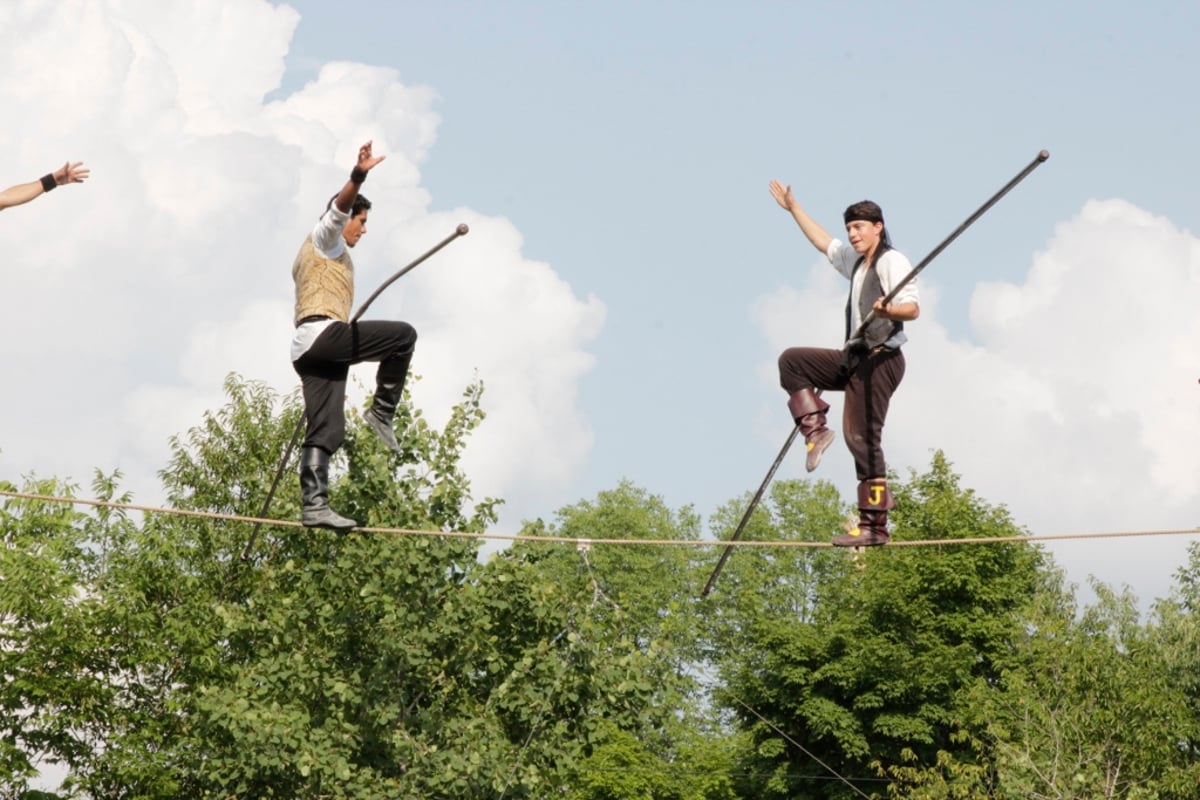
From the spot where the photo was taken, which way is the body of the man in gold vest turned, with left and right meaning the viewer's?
facing to the right of the viewer

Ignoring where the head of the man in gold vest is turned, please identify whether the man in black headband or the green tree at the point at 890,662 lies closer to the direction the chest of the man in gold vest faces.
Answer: the man in black headband

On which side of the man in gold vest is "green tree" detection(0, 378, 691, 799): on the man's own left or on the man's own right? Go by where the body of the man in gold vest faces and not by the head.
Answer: on the man's own left

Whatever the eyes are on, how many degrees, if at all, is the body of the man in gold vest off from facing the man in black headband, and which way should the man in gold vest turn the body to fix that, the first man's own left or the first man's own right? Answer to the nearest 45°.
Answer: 0° — they already face them

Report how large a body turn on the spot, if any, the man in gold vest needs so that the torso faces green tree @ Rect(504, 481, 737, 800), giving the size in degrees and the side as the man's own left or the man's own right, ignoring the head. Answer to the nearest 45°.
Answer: approximately 90° to the man's own left

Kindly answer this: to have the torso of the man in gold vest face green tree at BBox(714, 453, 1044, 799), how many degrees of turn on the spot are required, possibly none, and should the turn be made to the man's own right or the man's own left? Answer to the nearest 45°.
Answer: approximately 45° to the man's own left
